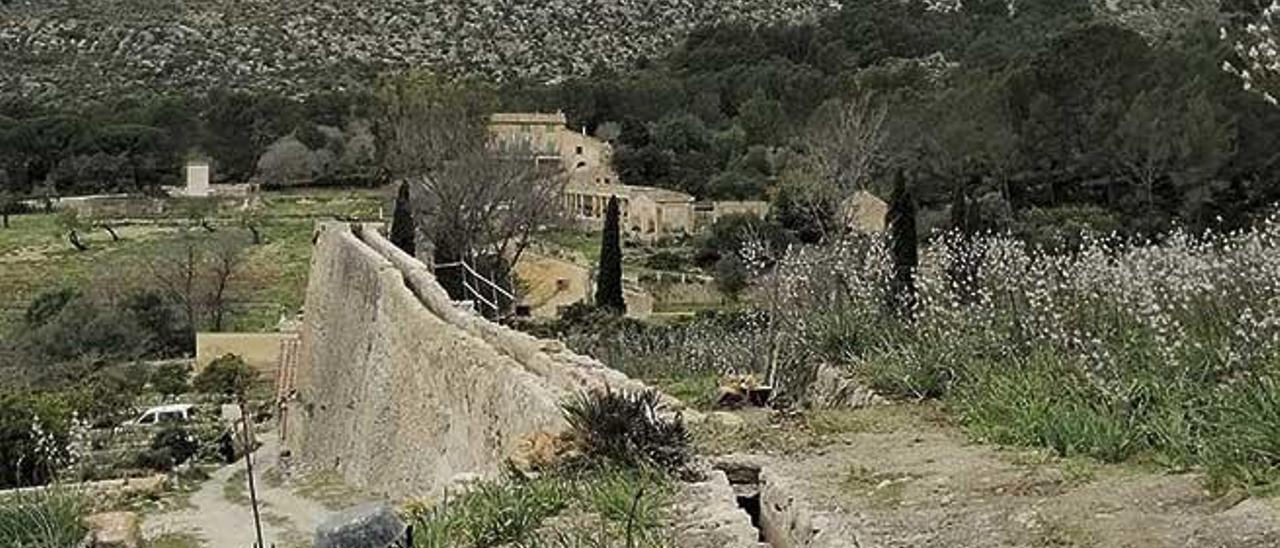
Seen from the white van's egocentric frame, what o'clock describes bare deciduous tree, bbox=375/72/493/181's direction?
The bare deciduous tree is roughly at 4 o'clock from the white van.

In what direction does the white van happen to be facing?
to the viewer's left

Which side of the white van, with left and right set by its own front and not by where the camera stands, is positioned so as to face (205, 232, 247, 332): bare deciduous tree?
right

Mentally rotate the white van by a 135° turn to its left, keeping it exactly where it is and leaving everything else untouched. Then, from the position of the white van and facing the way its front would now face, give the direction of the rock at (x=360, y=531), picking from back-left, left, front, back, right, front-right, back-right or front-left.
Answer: front-right

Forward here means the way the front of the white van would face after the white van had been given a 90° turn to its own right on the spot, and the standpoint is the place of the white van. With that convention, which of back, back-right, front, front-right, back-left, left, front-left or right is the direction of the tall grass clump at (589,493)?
back

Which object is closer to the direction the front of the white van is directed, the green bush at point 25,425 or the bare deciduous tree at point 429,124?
the green bush

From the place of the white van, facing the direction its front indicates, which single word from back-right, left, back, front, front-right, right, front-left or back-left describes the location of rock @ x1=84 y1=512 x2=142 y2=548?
left

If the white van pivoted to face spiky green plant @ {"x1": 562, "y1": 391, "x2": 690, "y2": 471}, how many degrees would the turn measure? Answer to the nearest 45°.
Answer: approximately 90° to its left
